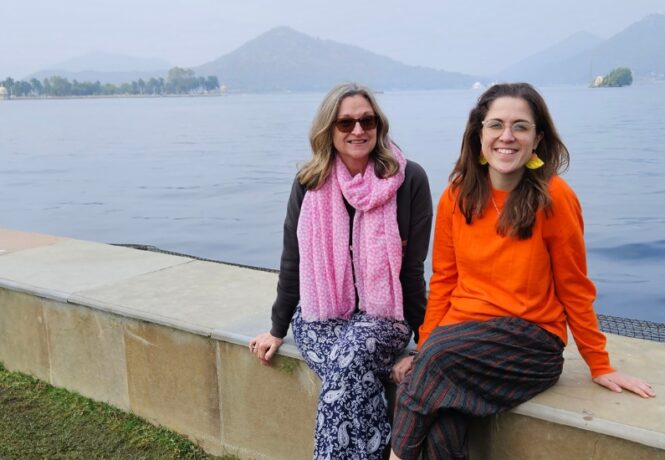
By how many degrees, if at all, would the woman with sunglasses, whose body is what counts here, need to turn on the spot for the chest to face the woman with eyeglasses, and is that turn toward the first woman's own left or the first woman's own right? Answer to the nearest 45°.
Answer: approximately 45° to the first woman's own left

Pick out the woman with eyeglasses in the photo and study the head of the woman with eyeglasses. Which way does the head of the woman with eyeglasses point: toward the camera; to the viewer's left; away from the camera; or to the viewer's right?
toward the camera

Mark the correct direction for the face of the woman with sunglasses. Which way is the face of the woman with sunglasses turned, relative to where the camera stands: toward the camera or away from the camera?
toward the camera

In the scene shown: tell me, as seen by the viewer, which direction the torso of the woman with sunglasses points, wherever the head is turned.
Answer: toward the camera
